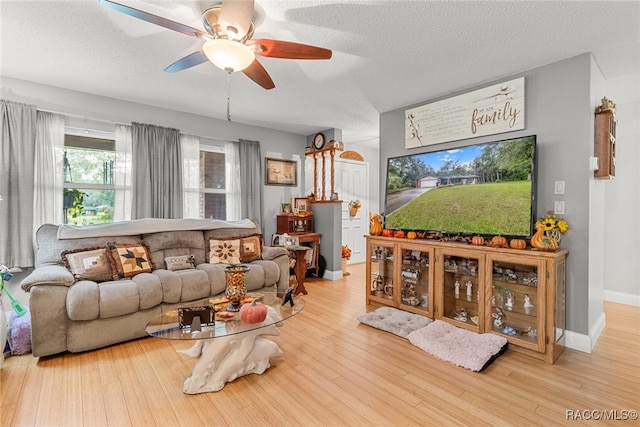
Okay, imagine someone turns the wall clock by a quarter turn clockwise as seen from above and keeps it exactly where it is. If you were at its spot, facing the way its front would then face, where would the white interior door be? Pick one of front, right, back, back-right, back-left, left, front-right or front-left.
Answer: back

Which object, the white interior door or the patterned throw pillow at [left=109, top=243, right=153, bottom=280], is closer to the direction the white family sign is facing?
the patterned throw pillow

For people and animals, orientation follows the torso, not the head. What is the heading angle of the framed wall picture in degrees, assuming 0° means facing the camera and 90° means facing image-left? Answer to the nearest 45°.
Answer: approximately 315°

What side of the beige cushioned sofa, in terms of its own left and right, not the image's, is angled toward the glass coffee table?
front

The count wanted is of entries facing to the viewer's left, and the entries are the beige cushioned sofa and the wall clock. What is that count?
0

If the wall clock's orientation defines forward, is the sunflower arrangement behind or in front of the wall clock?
in front

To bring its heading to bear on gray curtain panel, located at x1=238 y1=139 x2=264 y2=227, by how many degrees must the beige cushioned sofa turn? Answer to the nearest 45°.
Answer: approximately 90° to its left

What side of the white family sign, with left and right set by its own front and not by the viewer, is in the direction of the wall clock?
right

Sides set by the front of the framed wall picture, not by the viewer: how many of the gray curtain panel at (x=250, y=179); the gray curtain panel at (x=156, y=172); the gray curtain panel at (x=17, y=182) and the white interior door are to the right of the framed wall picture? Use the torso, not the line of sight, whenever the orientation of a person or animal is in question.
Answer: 3
